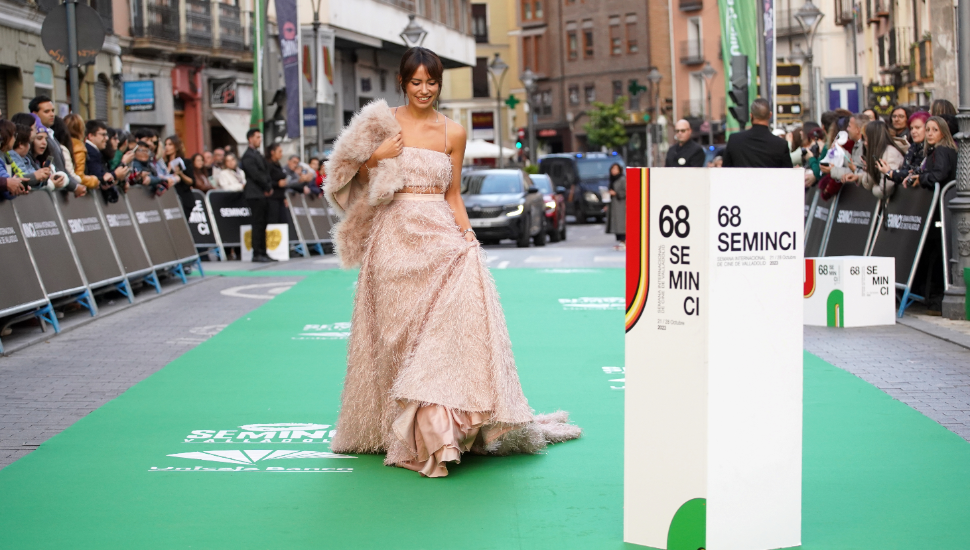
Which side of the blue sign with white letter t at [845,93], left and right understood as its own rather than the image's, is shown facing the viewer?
front

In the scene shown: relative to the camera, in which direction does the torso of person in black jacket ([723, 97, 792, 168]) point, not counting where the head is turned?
away from the camera

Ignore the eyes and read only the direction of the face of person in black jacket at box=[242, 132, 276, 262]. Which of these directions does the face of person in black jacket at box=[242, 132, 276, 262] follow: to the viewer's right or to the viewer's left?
to the viewer's right

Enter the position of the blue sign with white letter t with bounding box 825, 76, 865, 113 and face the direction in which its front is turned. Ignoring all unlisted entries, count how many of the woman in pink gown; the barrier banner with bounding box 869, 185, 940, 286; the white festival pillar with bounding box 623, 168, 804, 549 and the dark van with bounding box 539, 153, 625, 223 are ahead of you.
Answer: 3

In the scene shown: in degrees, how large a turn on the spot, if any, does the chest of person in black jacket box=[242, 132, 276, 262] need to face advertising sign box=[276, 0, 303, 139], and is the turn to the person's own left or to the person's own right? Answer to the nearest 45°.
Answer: approximately 90° to the person's own left

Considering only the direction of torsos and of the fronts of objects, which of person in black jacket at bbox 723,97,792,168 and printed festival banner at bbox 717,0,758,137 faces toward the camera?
the printed festival banner

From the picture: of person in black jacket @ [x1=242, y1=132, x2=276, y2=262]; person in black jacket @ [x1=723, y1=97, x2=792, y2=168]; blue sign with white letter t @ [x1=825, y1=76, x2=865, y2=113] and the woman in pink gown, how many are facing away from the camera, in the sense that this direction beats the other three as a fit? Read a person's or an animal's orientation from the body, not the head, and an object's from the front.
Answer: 1

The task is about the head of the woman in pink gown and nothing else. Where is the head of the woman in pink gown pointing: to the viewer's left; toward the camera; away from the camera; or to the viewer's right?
toward the camera

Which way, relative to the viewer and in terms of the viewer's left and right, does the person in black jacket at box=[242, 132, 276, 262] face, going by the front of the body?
facing to the right of the viewer

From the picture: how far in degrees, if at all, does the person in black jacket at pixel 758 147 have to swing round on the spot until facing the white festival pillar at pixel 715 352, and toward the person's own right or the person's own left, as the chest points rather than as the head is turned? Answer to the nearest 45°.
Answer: approximately 180°

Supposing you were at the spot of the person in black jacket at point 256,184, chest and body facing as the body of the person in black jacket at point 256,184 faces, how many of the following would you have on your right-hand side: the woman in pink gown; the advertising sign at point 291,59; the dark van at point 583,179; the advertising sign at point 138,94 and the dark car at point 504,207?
1

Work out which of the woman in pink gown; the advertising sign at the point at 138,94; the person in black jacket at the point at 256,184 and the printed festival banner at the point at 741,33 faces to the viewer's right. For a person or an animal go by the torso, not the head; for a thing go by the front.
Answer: the person in black jacket

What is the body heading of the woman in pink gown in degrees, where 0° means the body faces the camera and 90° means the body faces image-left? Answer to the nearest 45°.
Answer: approximately 0°

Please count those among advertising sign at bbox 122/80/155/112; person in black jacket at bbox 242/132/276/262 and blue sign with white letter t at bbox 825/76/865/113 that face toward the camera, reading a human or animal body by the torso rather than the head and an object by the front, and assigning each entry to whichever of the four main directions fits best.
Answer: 2

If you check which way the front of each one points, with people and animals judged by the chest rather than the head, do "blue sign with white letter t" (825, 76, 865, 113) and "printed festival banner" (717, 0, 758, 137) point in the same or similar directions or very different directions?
same or similar directions

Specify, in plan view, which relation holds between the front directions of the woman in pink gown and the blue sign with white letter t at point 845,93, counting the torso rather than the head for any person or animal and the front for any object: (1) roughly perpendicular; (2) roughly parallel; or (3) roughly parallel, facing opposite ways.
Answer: roughly parallel

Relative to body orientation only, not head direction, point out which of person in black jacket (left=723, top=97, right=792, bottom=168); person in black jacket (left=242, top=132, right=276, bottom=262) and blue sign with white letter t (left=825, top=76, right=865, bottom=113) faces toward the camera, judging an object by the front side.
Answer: the blue sign with white letter t
